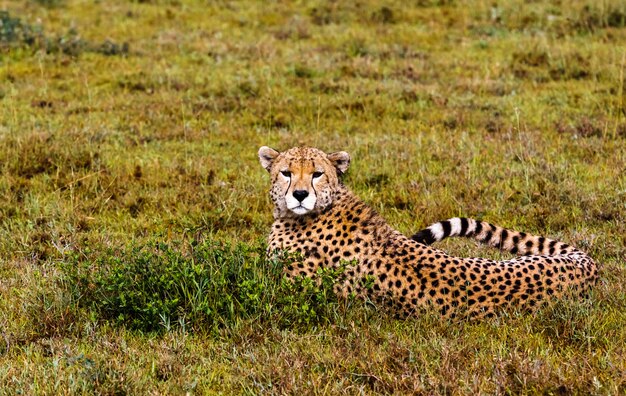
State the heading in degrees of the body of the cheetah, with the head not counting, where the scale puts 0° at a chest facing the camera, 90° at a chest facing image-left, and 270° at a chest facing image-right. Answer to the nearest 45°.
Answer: approximately 90°

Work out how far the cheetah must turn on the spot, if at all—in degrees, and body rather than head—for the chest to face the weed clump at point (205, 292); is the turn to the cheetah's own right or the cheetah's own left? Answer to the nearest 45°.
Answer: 0° — it already faces it

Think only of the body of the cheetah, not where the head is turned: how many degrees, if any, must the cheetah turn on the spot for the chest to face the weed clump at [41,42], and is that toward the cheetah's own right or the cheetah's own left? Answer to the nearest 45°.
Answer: approximately 45° to the cheetah's own right
